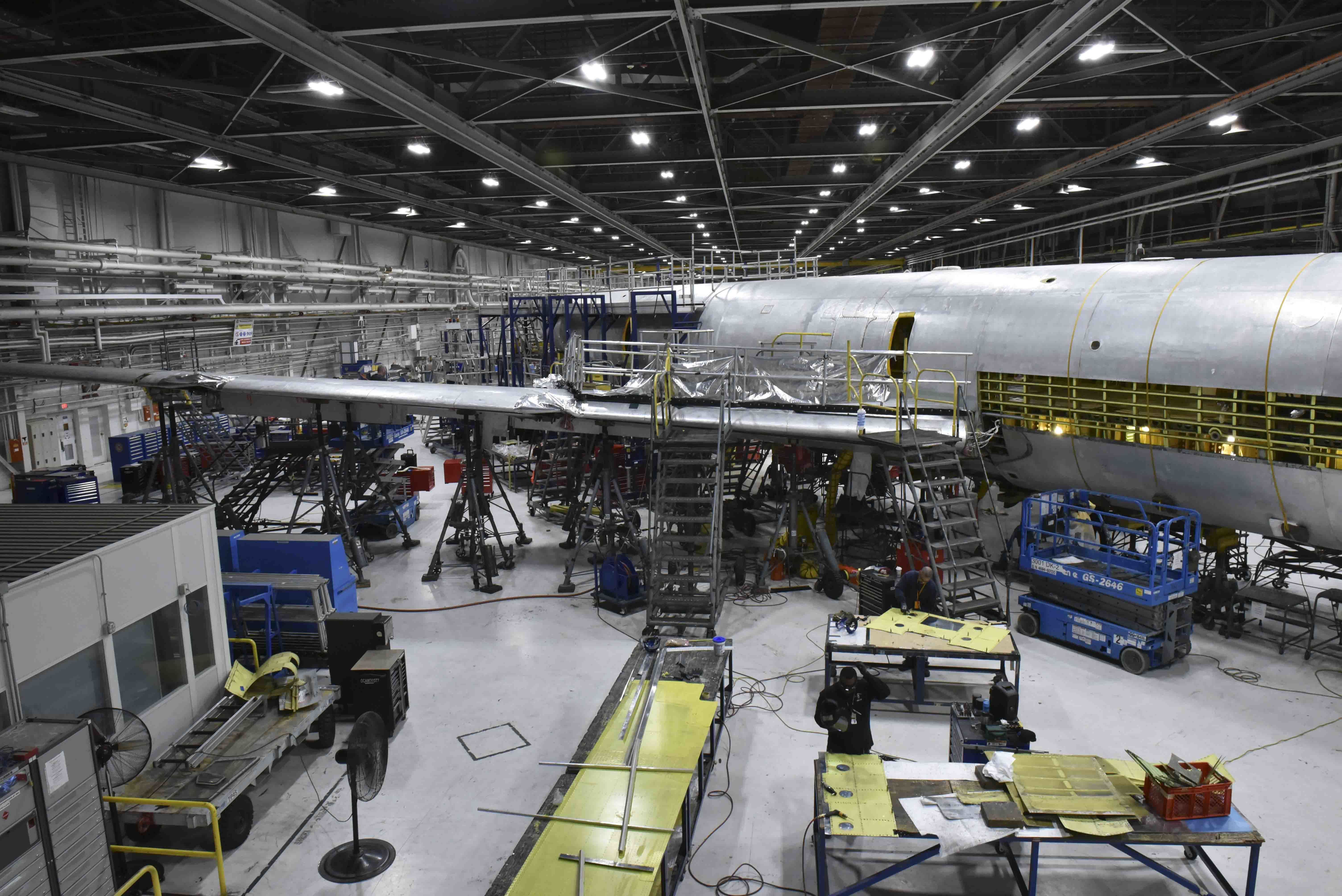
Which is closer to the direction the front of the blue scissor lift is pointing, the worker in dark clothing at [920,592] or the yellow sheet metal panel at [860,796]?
the worker in dark clothing

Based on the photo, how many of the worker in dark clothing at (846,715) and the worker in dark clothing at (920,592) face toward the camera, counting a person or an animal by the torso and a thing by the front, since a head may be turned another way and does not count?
2

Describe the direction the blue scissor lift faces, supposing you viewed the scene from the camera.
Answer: facing away from the viewer and to the left of the viewer

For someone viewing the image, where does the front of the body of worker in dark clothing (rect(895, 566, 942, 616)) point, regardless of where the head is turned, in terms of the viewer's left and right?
facing the viewer

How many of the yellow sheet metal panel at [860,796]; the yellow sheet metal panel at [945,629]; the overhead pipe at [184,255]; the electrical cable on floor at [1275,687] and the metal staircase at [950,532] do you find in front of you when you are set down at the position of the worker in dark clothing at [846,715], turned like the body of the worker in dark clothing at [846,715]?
1

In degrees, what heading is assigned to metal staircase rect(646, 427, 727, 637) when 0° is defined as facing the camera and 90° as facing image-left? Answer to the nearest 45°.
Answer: approximately 0°

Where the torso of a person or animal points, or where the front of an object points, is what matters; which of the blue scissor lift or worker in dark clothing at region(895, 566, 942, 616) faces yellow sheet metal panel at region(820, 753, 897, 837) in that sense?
the worker in dark clothing

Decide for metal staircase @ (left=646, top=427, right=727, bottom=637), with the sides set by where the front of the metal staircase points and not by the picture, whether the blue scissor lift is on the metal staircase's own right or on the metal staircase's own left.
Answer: on the metal staircase's own left

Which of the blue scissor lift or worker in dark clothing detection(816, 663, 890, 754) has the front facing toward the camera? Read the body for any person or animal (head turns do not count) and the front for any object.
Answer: the worker in dark clothing

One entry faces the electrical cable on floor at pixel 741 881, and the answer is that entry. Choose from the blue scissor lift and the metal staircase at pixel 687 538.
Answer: the metal staircase

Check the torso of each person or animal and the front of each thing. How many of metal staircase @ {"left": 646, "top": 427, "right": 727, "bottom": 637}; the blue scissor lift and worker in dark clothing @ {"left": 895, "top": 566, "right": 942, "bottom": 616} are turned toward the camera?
2

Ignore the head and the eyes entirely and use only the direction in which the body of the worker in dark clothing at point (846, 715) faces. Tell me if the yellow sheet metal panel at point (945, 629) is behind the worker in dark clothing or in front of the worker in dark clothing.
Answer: behind

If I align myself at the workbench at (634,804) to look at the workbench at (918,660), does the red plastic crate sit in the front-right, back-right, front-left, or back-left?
front-right

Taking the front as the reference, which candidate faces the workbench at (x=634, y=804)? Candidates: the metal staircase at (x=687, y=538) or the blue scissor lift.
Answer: the metal staircase

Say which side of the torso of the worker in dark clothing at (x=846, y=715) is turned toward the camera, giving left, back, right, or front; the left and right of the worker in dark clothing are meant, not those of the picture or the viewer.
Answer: front
